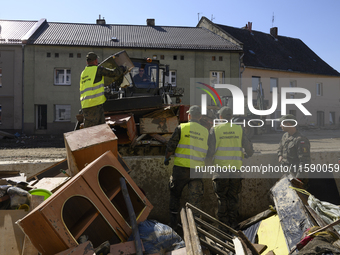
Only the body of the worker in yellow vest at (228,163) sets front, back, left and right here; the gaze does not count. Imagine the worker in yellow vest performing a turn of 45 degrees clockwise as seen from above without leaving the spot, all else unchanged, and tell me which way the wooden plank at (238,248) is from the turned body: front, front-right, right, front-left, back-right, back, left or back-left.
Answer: back-right

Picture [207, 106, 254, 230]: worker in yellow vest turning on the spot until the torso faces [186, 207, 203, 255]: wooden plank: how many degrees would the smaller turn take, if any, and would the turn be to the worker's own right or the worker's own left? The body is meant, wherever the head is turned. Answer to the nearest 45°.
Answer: approximately 180°

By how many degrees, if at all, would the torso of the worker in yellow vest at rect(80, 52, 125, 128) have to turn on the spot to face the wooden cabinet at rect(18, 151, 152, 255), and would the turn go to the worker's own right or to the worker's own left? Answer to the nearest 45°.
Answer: approximately 135° to the worker's own right

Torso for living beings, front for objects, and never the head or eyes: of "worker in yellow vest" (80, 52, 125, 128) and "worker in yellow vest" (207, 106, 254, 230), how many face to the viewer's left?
0

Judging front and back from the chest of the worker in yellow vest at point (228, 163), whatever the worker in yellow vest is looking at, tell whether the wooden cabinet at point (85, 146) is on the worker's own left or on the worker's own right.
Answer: on the worker's own left

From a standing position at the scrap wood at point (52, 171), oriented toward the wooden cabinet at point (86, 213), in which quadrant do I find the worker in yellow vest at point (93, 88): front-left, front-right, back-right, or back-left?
back-left

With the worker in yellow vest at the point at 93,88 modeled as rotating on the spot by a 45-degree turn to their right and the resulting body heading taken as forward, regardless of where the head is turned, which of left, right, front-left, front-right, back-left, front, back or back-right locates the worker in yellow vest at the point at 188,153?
front-right

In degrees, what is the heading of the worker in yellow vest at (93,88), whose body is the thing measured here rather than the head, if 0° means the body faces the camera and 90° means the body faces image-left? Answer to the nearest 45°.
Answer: approximately 225°

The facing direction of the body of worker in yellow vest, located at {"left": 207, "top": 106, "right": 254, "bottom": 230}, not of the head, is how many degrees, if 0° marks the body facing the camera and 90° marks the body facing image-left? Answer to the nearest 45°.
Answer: approximately 180°

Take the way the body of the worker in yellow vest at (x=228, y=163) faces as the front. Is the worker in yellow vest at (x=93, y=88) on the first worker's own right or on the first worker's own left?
on the first worker's own left
